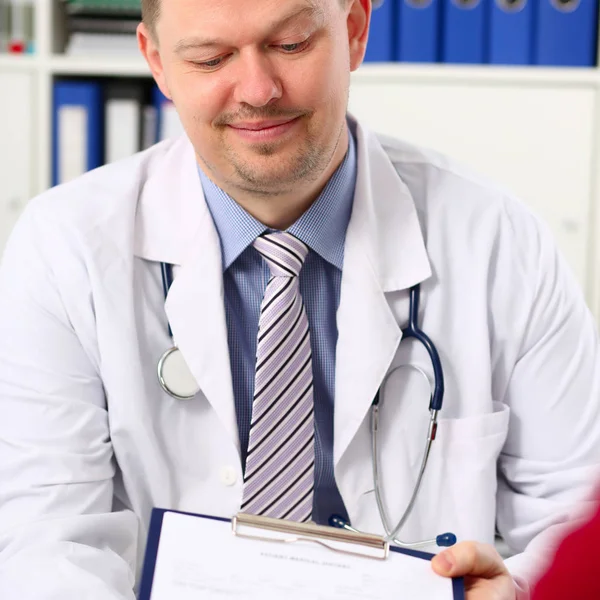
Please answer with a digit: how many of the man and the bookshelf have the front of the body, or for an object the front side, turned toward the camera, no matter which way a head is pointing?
2

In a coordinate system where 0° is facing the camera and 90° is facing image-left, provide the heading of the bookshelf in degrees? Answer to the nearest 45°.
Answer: approximately 0°

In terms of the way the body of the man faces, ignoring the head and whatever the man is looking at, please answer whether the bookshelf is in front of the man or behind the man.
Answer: behind
